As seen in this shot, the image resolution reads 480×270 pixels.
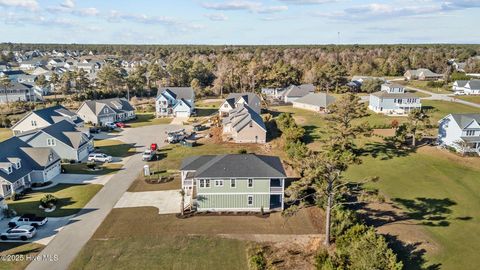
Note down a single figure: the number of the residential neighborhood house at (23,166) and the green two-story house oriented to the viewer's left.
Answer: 1

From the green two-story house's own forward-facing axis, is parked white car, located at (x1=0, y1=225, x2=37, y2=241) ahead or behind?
ahead

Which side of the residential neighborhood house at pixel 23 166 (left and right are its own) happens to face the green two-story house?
front

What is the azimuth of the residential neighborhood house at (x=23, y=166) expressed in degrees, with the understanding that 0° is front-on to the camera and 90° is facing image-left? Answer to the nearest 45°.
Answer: approximately 315°

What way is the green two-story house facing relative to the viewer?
to the viewer's left

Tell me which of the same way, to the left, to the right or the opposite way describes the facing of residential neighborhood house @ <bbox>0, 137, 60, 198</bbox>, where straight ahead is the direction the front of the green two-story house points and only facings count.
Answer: the opposite way

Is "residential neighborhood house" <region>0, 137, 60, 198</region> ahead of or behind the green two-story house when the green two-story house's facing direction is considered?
ahead

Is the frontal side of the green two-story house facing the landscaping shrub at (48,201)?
yes

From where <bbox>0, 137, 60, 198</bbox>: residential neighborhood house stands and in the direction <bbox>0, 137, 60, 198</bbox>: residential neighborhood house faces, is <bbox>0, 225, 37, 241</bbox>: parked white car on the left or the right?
on its right

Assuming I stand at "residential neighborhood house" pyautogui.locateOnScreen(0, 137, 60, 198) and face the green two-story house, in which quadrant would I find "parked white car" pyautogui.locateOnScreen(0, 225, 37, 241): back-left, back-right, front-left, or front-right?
front-right

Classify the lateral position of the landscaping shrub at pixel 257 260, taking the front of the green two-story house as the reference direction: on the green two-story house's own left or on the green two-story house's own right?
on the green two-story house's own left
